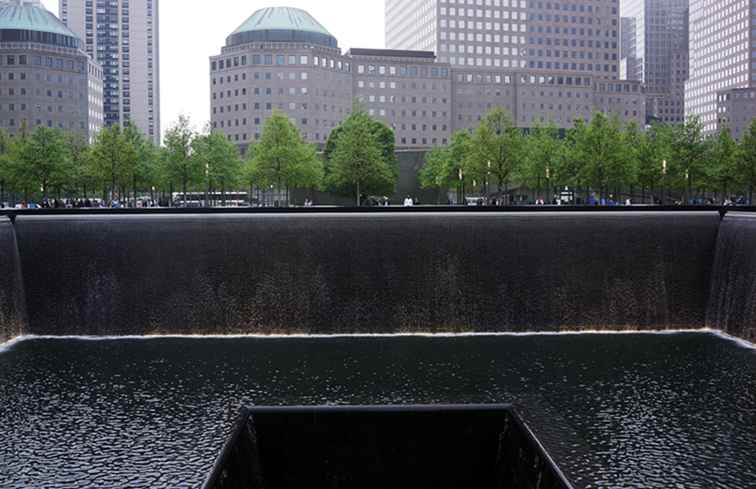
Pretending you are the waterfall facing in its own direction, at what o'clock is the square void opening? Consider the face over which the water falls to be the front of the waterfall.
The square void opening is roughly at 12 o'clock from the waterfall.

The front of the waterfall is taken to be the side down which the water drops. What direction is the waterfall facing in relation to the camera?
toward the camera
